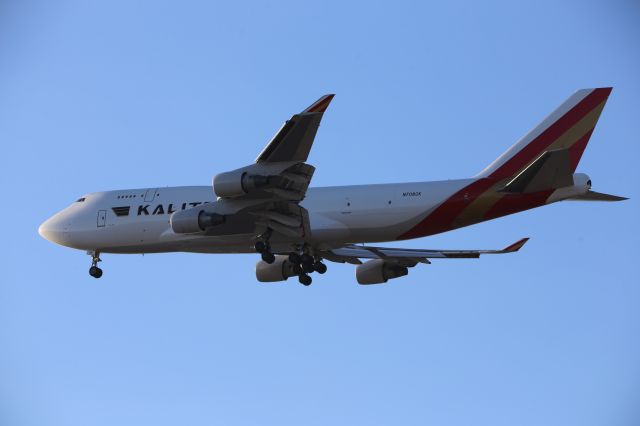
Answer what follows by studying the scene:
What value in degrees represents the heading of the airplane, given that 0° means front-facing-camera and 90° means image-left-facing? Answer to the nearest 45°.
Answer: approximately 90°
